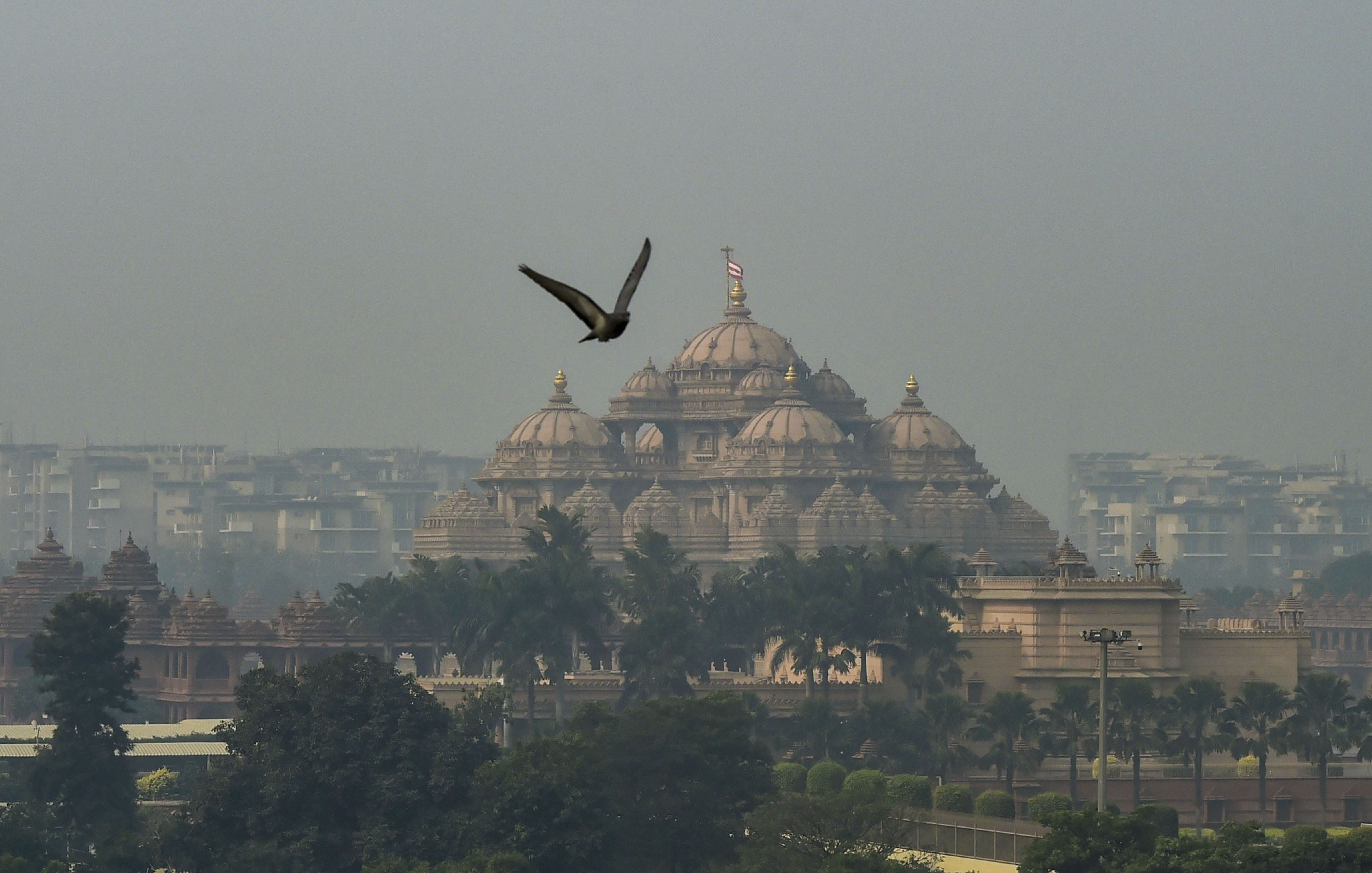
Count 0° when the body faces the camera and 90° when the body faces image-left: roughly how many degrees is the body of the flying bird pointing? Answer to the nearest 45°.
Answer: approximately 315°
